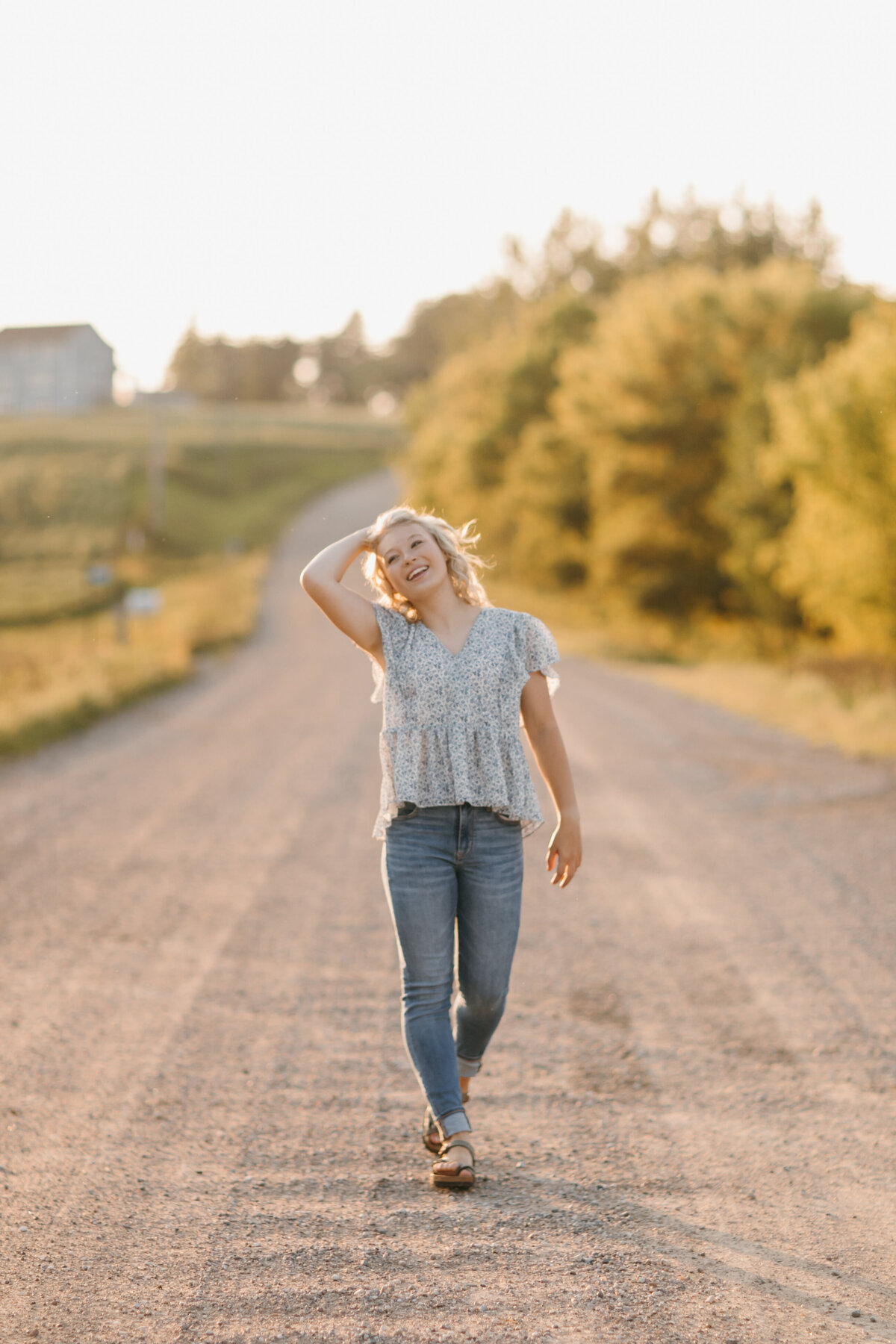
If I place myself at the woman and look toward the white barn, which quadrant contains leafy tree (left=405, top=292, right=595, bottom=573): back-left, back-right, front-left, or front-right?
front-right

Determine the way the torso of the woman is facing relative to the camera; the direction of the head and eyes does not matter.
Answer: toward the camera

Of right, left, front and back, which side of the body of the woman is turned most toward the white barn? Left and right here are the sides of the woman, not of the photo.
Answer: back

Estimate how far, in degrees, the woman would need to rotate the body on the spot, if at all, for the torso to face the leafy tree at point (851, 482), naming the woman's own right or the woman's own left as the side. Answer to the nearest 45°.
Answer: approximately 180°

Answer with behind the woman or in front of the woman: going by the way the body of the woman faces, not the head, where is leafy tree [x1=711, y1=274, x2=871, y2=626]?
behind

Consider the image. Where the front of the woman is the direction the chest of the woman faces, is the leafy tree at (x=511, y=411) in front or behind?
behind
